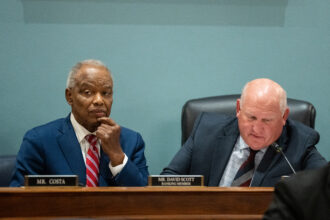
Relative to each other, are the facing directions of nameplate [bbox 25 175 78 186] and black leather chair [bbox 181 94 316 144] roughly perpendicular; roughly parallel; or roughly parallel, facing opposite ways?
roughly parallel

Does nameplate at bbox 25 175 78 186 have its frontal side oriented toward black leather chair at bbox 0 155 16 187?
no

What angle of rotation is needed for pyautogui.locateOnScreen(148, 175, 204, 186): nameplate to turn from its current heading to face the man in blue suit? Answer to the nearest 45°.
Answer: approximately 135° to its right

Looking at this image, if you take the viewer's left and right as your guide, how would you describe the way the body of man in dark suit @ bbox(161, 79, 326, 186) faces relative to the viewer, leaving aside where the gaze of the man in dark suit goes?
facing the viewer

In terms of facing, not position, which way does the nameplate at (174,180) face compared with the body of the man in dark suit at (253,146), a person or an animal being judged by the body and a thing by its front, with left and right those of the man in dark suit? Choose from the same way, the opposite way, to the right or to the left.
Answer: the same way

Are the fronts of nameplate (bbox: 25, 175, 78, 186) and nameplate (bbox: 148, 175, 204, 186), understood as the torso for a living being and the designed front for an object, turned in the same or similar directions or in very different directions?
same or similar directions

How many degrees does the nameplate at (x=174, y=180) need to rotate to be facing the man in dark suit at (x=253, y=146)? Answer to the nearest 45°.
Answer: approximately 135° to its left

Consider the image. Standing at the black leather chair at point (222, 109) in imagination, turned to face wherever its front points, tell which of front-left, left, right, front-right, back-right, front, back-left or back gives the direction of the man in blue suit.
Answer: front-right

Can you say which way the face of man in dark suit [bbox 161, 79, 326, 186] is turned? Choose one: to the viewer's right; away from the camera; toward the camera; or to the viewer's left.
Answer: toward the camera

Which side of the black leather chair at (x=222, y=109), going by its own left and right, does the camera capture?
front

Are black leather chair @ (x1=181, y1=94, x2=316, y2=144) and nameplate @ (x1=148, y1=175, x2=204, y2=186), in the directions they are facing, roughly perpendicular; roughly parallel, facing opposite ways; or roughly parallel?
roughly parallel

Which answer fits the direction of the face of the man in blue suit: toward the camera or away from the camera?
toward the camera

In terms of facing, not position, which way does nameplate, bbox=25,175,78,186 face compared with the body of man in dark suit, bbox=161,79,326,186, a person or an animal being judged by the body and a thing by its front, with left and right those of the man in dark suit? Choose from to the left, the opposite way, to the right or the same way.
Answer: the same way

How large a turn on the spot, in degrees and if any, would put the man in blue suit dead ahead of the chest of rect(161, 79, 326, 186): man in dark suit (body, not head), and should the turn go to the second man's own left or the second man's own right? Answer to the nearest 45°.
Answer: approximately 90° to the second man's own right

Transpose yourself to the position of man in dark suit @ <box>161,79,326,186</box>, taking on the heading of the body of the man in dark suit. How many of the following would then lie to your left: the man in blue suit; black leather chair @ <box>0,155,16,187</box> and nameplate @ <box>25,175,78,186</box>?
0

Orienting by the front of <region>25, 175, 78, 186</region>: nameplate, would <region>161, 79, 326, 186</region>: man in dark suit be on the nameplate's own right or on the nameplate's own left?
on the nameplate's own left

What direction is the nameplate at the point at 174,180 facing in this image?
toward the camera

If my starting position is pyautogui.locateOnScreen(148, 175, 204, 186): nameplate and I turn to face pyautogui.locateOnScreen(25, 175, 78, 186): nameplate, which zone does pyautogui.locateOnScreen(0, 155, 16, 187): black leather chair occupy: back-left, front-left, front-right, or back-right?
front-right
